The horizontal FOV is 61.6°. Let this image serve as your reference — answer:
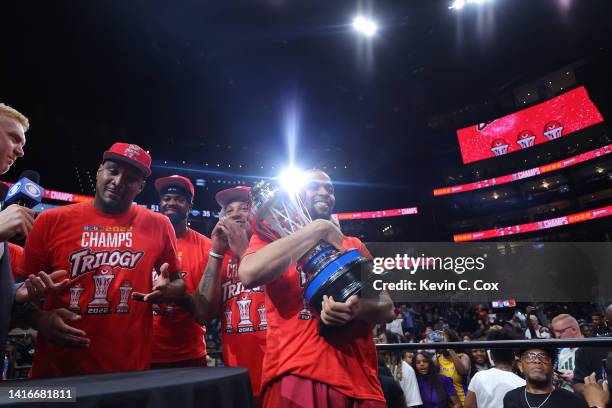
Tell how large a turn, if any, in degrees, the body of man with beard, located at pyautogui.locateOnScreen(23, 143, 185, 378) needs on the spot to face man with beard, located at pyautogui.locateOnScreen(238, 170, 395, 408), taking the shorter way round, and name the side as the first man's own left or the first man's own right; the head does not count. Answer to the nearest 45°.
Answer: approximately 45° to the first man's own left

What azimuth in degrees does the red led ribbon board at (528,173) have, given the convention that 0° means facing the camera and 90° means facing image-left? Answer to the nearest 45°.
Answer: approximately 45°

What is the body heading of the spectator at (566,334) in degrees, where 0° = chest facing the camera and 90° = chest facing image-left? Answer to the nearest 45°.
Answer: approximately 0°

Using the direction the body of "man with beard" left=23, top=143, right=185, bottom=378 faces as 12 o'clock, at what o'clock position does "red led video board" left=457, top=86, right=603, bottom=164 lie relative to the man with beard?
The red led video board is roughly at 8 o'clock from the man with beard.

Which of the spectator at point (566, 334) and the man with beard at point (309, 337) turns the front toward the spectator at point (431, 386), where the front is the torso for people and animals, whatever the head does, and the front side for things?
the spectator at point (566, 334)

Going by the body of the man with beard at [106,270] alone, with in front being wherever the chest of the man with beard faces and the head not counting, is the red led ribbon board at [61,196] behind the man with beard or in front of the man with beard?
behind
